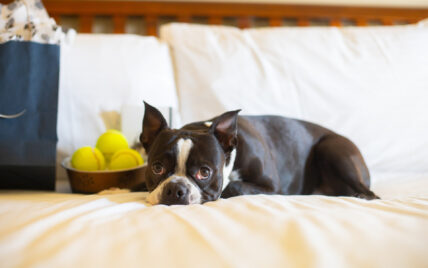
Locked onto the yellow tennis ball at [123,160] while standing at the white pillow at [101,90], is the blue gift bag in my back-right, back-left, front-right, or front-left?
front-right

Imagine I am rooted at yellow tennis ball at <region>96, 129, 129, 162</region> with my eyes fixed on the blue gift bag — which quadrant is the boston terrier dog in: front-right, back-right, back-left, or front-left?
back-left

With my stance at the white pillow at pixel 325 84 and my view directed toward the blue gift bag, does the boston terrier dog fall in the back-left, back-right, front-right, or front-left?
front-left

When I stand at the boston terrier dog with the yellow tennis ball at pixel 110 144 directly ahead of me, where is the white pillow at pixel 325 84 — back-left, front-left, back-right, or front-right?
back-right

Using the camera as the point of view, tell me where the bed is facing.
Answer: facing the viewer
